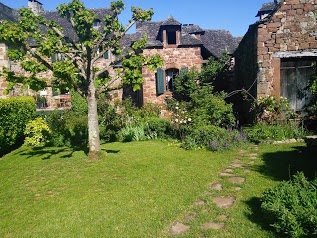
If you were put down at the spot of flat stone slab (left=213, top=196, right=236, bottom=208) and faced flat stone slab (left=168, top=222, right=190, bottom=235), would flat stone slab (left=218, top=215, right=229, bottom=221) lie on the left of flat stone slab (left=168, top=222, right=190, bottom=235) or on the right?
left

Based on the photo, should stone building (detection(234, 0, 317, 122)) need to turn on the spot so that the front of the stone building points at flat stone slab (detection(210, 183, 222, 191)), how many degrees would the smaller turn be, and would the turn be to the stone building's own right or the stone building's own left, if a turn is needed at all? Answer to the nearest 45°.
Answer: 0° — it already faces it

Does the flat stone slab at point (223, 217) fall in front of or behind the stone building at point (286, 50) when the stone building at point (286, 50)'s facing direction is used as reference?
in front

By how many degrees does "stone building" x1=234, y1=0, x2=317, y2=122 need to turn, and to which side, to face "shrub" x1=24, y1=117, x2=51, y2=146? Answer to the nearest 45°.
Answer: approximately 45° to its right

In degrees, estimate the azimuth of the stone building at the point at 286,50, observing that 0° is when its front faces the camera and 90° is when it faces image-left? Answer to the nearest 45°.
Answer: approximately 0°

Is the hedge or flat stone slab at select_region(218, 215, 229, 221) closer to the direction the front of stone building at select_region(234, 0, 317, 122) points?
the flat stone slab

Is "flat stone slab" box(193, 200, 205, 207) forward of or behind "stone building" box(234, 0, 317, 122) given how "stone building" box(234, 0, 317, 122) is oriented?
forward

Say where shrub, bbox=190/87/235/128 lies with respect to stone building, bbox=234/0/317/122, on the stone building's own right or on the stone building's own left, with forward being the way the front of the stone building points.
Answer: on the stone building's own right

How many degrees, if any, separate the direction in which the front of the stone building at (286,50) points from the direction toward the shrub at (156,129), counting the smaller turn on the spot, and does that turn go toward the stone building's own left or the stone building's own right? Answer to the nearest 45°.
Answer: approximately 90° to the stone building's own right

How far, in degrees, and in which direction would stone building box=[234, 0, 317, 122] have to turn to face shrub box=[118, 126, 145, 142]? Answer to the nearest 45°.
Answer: approximately 90° to its right

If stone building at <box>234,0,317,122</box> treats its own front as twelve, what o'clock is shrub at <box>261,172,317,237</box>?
The shrub is roughly at 12 o'clock from the stone building.
